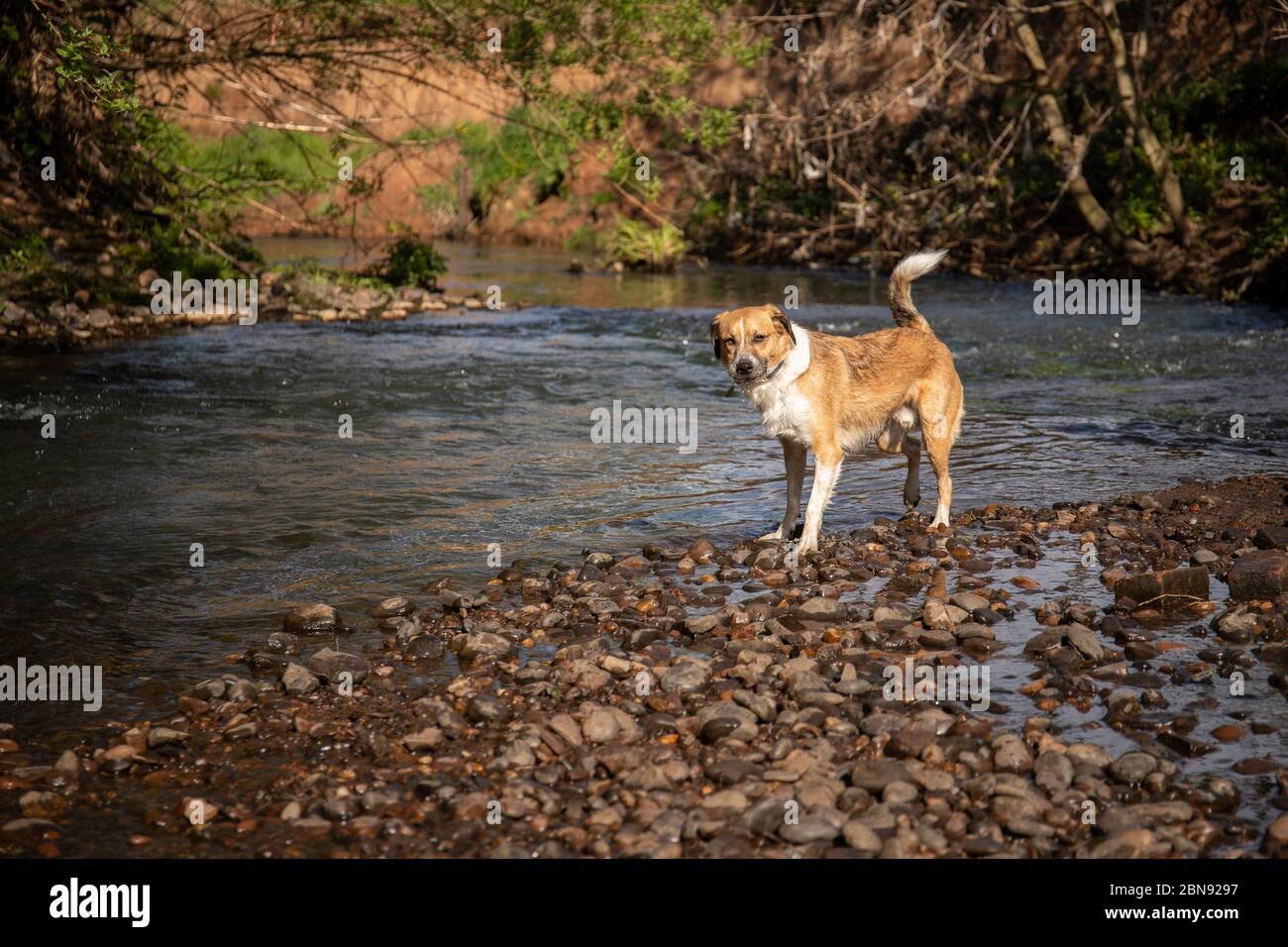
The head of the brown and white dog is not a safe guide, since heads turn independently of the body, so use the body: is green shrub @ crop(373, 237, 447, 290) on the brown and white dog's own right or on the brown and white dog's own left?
on the brown and white dog's own right

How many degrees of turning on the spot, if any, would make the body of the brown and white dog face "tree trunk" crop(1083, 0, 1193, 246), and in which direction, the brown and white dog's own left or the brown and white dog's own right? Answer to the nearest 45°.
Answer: approximately 135° to the brown and white dog's own right

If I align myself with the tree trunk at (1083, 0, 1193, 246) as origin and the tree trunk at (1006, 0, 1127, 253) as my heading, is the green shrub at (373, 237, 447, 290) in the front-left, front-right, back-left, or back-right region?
front-left

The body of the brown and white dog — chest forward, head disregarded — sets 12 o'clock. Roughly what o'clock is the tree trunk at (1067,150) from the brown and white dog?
The tree trunk is roughly at 5 o'clock from the brown and white dog.

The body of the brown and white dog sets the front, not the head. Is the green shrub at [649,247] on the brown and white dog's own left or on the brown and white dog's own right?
on the brown and white dog's own right

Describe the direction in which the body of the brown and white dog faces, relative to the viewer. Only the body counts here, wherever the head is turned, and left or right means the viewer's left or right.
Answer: facing the viewer and to the left of the viewer

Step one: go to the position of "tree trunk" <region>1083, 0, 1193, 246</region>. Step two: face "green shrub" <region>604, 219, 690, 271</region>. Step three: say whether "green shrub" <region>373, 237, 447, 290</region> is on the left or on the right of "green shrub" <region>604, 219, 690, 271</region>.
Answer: left
